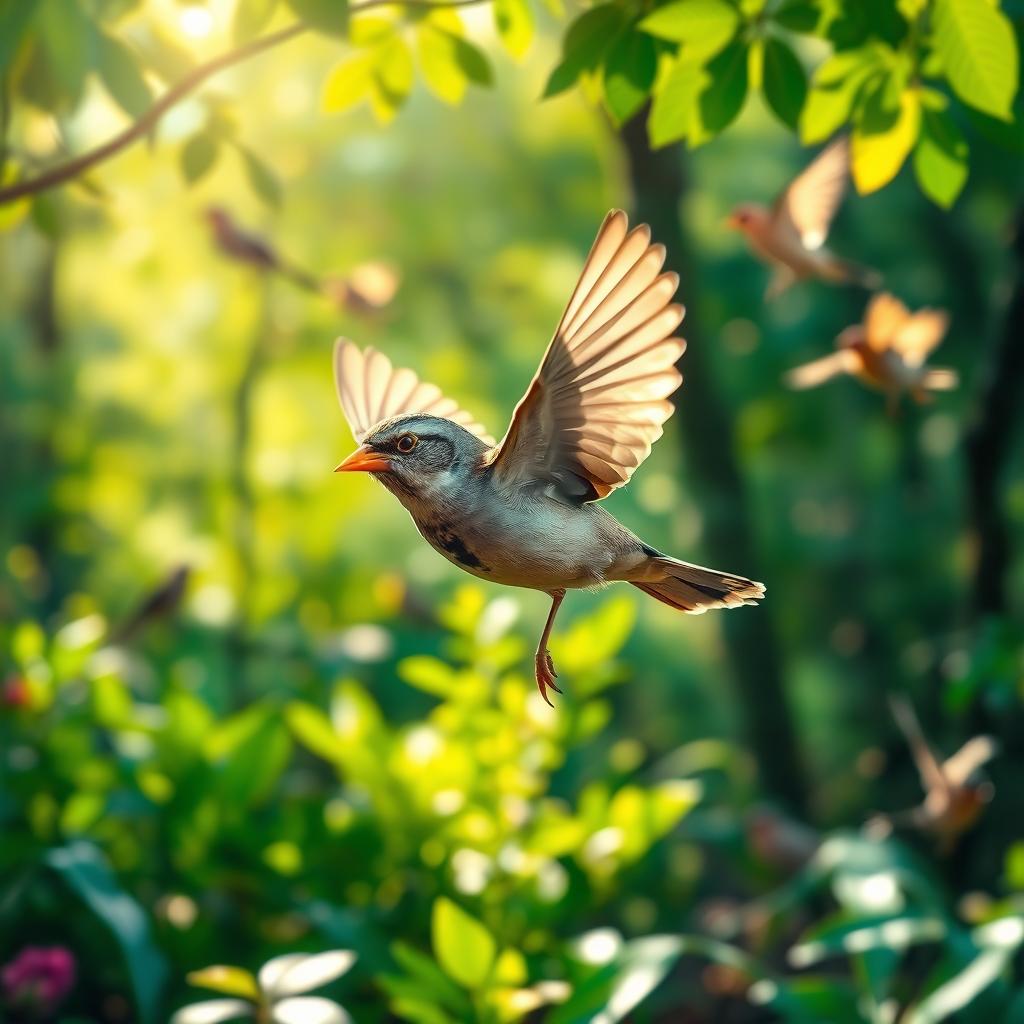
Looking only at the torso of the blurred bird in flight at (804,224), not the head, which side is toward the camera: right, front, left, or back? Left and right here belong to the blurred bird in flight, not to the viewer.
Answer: left
